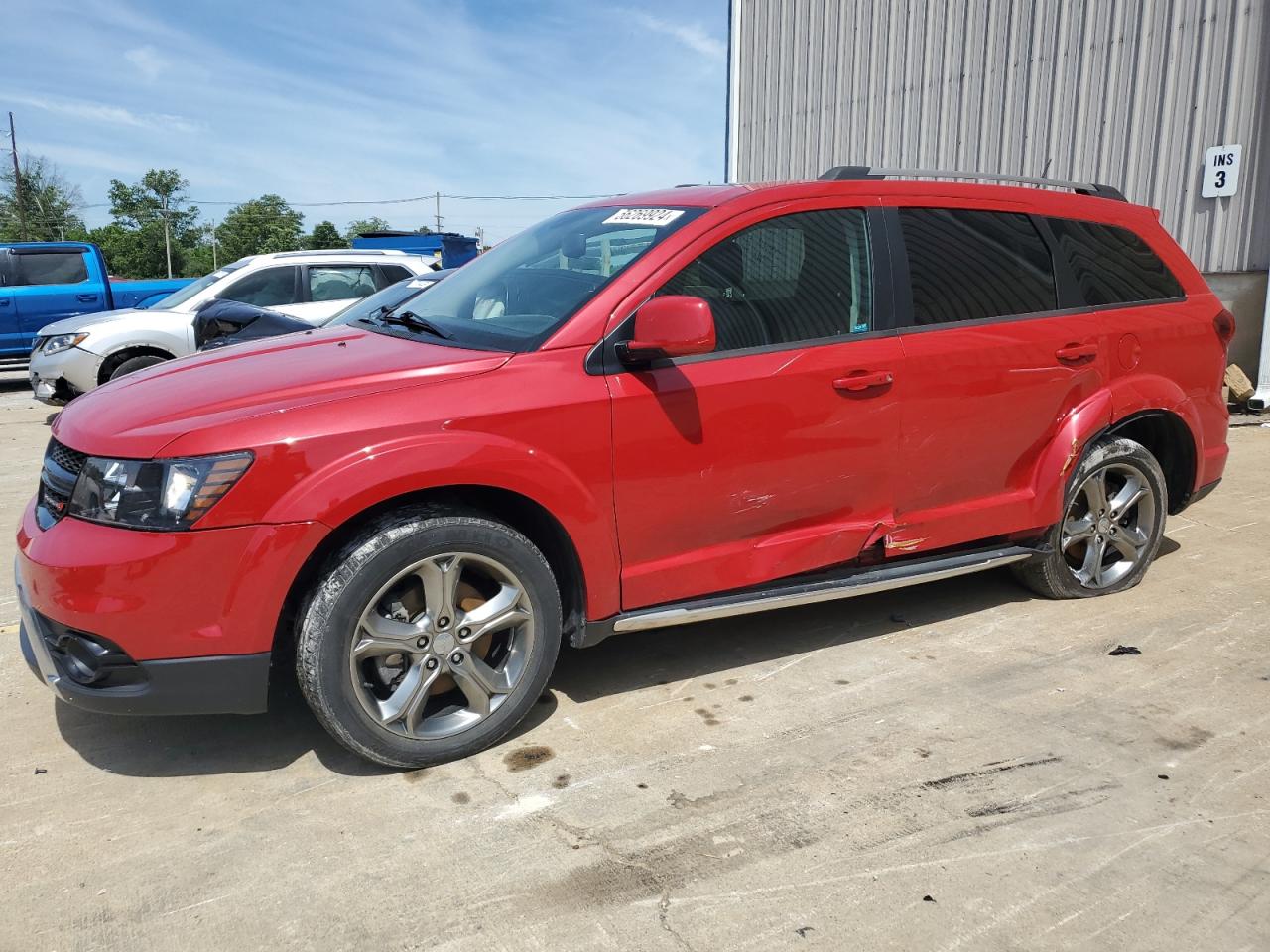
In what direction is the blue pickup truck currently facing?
to the viewer's left

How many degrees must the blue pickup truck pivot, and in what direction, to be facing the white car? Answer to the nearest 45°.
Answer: approximately 90° to its left

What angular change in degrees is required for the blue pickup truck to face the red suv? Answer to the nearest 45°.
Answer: approximately 90° to its left

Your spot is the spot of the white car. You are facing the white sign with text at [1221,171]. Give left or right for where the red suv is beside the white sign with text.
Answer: right

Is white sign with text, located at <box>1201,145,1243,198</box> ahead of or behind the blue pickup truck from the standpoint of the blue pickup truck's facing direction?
behind

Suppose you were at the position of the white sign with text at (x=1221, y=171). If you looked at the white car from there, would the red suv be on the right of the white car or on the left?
left
